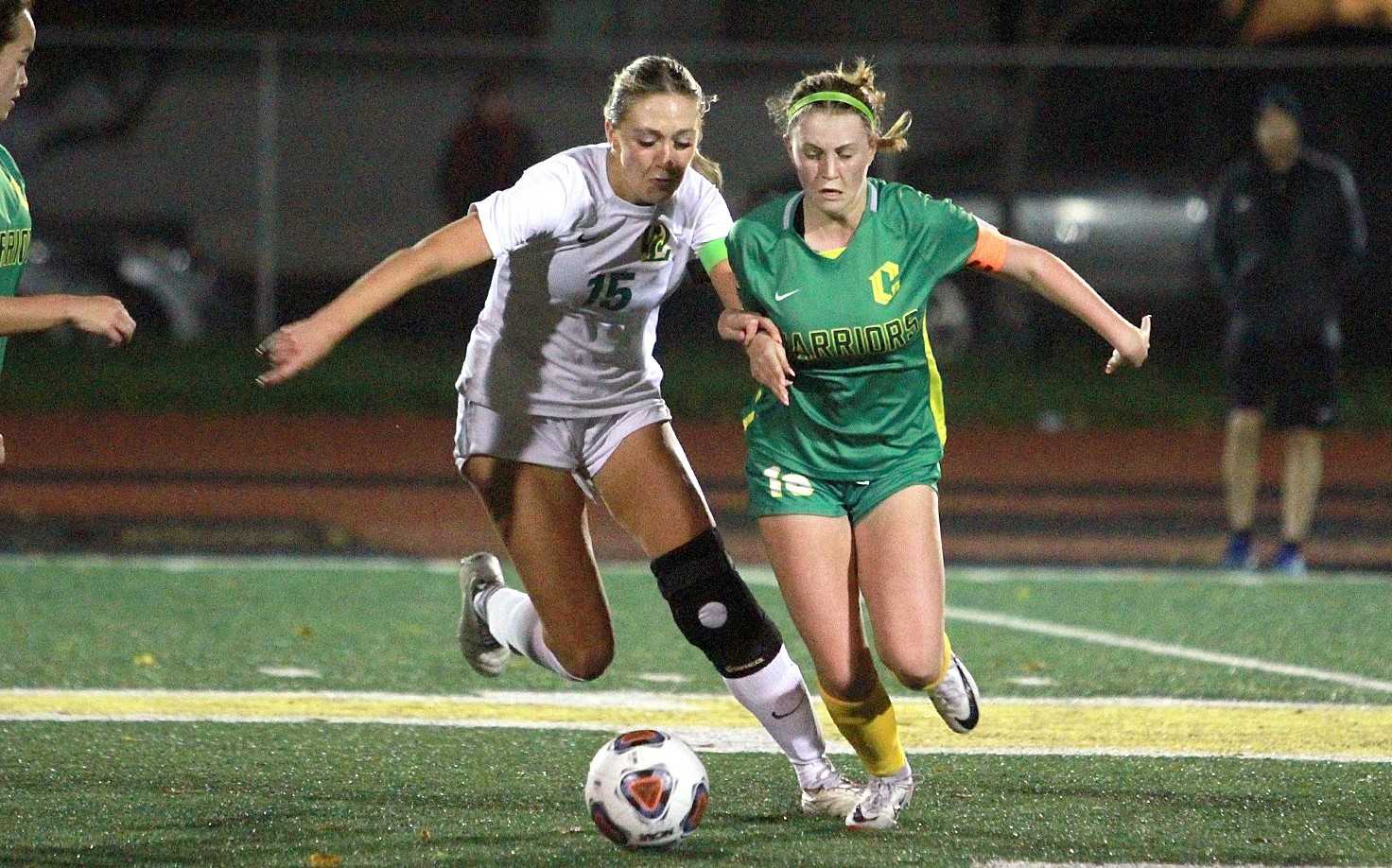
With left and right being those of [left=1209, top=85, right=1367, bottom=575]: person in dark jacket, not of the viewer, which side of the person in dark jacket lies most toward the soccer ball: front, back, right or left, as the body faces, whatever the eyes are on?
front

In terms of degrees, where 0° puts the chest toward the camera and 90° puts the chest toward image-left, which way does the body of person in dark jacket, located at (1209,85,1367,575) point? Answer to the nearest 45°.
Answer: approximately 0°
